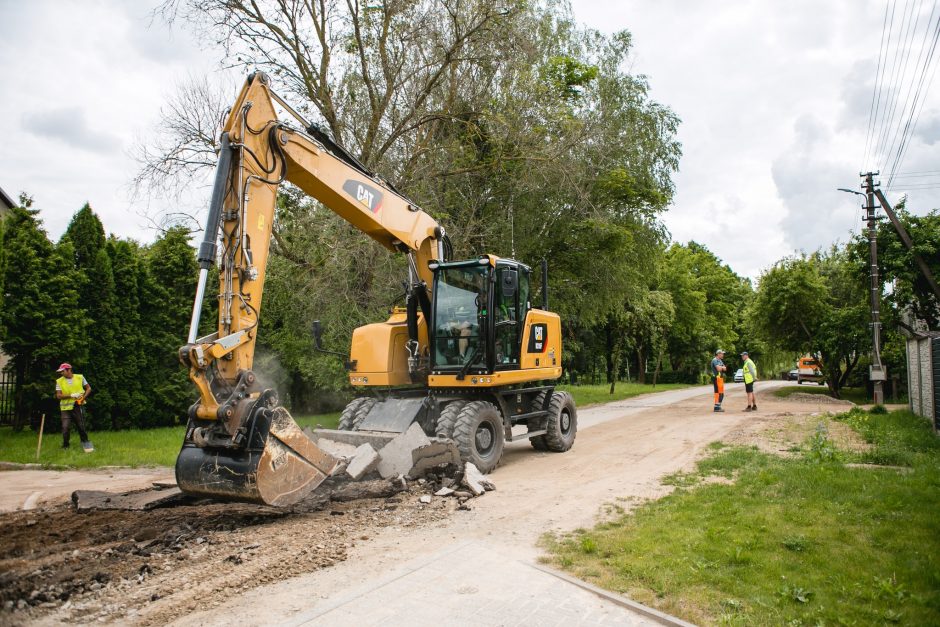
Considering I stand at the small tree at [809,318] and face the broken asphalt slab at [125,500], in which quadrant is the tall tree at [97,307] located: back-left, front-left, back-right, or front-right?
front-right

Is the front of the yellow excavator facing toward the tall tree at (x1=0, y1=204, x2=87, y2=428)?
no

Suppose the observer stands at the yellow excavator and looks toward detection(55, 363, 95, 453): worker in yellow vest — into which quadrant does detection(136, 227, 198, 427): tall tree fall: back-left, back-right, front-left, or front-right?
front-right

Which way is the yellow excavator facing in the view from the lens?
facing the viewer and to the left of the viewer

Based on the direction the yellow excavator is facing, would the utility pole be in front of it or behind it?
behind

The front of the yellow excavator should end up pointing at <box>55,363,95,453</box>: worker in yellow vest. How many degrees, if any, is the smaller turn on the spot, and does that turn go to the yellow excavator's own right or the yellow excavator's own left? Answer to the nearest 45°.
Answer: approximately 90° to the yellow excavator's own right

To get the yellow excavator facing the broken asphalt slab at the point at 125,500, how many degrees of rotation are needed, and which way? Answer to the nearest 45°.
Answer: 0° — it already faces it

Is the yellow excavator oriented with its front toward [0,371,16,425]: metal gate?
no

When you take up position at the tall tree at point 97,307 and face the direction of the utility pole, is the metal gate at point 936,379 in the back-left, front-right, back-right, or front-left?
front-right

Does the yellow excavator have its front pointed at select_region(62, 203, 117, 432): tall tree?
no

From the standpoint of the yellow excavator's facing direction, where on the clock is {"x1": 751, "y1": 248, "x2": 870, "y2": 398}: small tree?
The small tree is roughly at 6 o'clock from the yellow excavator.

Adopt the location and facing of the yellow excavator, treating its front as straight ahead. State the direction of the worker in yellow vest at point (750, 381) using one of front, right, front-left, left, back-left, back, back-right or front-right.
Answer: back

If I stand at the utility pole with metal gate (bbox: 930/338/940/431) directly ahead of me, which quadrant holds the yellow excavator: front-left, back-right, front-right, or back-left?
front-right
